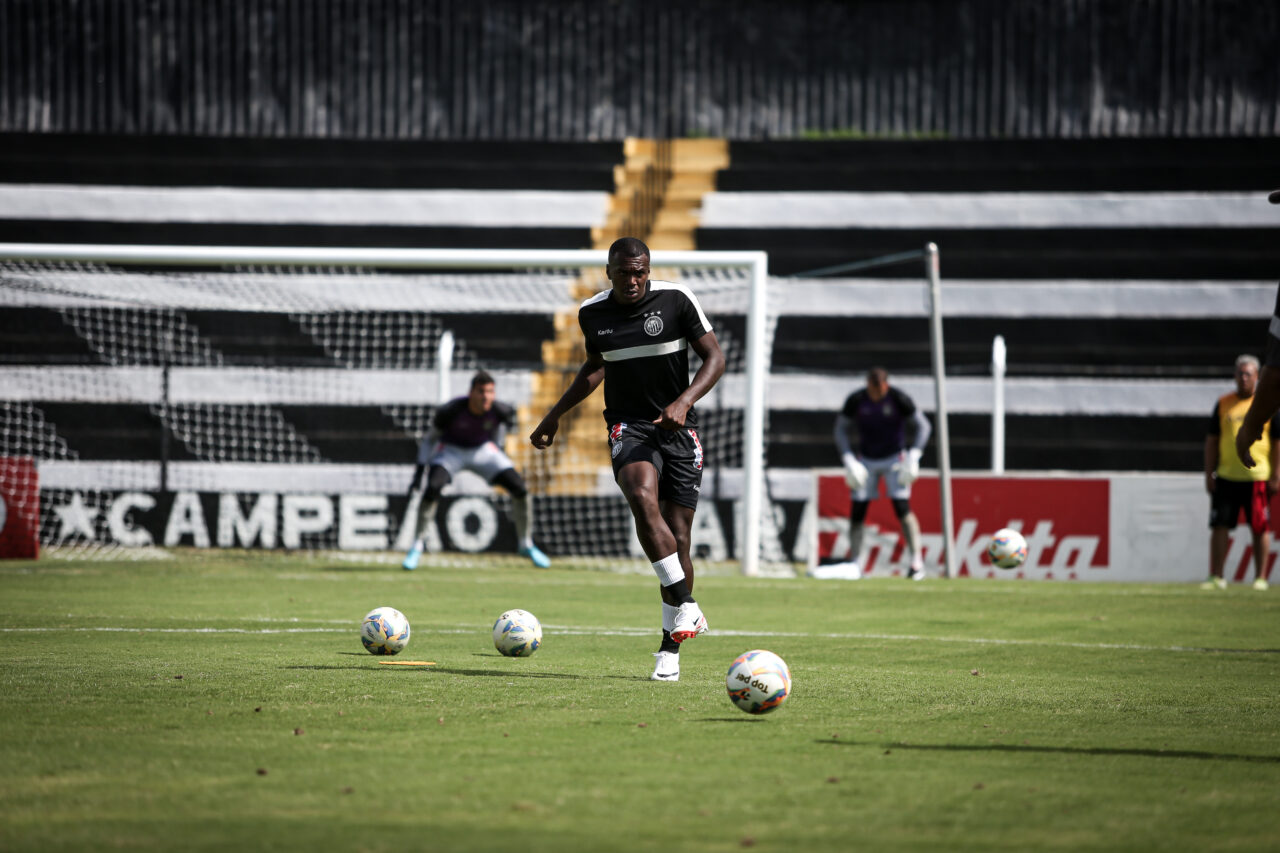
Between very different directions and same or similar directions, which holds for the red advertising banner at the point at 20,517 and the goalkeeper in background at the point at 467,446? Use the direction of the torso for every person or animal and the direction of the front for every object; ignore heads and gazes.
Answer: same or similar directions

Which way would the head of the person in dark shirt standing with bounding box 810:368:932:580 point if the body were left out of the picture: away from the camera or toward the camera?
toward the camera

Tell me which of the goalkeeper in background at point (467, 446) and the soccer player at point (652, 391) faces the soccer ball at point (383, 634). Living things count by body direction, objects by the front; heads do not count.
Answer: the goalkeeper in background

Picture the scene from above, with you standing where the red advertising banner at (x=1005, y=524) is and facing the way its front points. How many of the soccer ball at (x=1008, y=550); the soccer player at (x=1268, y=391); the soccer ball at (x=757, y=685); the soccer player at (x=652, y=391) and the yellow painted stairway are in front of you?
4

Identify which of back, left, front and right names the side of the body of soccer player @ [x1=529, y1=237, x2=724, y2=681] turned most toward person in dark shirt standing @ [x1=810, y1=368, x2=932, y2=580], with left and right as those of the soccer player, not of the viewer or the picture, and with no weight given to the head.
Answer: back

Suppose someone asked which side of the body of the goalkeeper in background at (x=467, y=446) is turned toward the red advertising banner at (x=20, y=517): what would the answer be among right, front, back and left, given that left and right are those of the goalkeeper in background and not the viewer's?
right

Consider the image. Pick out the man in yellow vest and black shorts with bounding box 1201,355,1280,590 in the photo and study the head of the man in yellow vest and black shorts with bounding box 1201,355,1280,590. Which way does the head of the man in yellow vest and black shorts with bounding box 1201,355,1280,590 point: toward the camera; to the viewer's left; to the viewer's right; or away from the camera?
toward the camera

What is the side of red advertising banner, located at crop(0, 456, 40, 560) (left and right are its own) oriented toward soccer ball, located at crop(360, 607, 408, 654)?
front

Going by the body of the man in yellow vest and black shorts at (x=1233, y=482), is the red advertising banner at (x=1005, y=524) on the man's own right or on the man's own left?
on the man's own right

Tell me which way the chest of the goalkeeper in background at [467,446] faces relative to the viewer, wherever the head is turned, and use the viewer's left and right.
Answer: facing the viewer

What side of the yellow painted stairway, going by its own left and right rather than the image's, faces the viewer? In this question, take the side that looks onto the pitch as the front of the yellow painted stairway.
front

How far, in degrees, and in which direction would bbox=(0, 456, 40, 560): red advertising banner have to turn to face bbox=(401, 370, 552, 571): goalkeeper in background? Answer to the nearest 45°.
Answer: approximately 45° to its left

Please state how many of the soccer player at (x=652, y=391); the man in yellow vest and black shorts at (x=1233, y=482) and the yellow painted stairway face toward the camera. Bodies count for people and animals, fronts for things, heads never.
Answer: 3

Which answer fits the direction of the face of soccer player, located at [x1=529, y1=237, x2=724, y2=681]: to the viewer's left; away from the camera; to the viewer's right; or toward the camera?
toward the camera

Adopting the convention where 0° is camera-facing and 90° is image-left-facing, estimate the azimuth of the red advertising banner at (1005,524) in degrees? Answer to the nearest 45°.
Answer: approximately 0°

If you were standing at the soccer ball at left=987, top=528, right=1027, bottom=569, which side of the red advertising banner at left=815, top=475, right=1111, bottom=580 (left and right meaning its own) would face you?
front

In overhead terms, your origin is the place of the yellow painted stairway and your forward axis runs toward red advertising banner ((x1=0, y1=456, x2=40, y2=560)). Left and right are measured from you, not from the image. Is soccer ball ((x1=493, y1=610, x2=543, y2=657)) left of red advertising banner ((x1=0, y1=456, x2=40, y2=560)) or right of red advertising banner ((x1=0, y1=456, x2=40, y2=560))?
left
